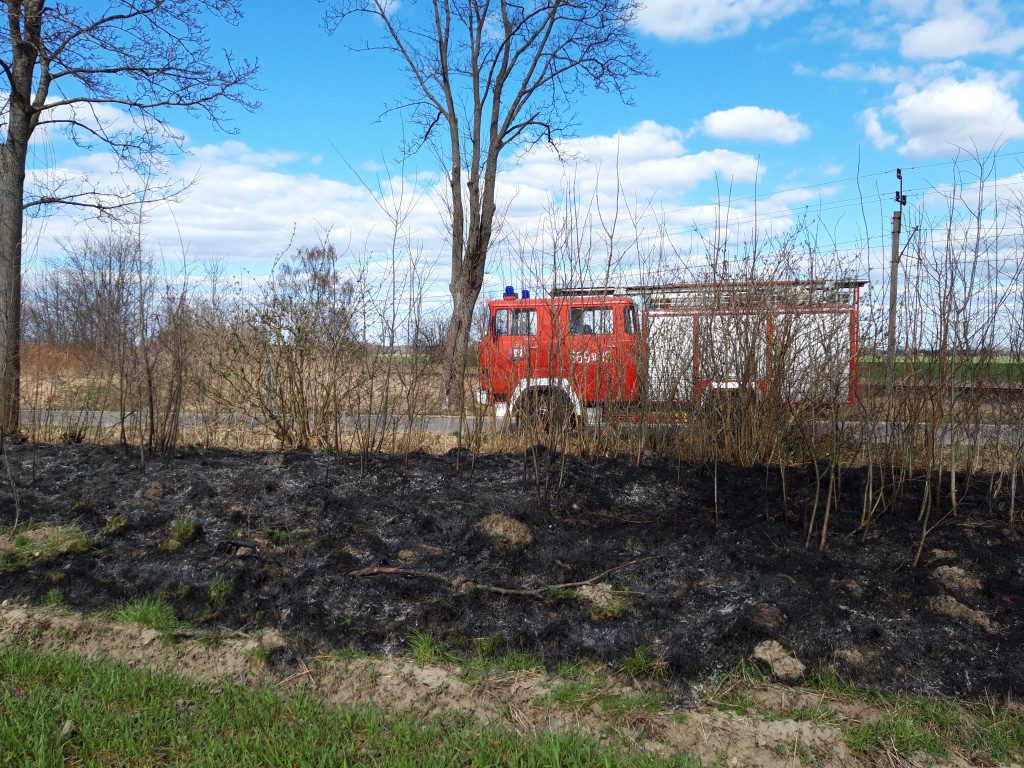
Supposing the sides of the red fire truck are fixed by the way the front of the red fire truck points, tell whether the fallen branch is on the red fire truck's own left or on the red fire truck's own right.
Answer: on the red fire truck's own left

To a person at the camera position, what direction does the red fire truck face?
facing to the left of the viewer
